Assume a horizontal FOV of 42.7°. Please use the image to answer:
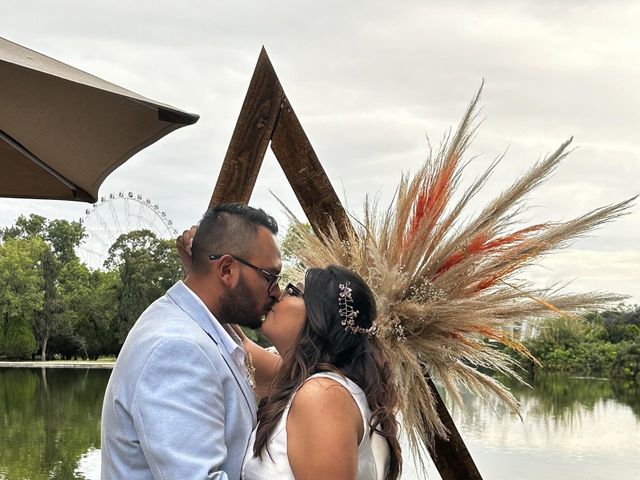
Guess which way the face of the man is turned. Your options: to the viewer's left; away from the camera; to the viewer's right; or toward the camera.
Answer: to the viewer's right

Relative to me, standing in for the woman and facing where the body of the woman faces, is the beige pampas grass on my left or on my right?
on my right

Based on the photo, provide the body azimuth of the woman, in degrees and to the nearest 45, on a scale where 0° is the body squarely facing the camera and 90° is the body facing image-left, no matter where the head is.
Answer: approximately 90°

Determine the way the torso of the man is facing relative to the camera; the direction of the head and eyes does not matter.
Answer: to the viewer's right

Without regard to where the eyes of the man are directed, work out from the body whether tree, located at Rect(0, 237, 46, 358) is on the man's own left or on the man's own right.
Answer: on the man's own left

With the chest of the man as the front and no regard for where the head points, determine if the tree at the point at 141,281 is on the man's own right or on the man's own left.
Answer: on the man's own left

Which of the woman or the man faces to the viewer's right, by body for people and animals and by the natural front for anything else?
the man

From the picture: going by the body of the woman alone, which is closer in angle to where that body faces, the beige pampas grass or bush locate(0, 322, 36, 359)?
the bush

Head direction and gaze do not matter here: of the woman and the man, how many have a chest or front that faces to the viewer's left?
1
